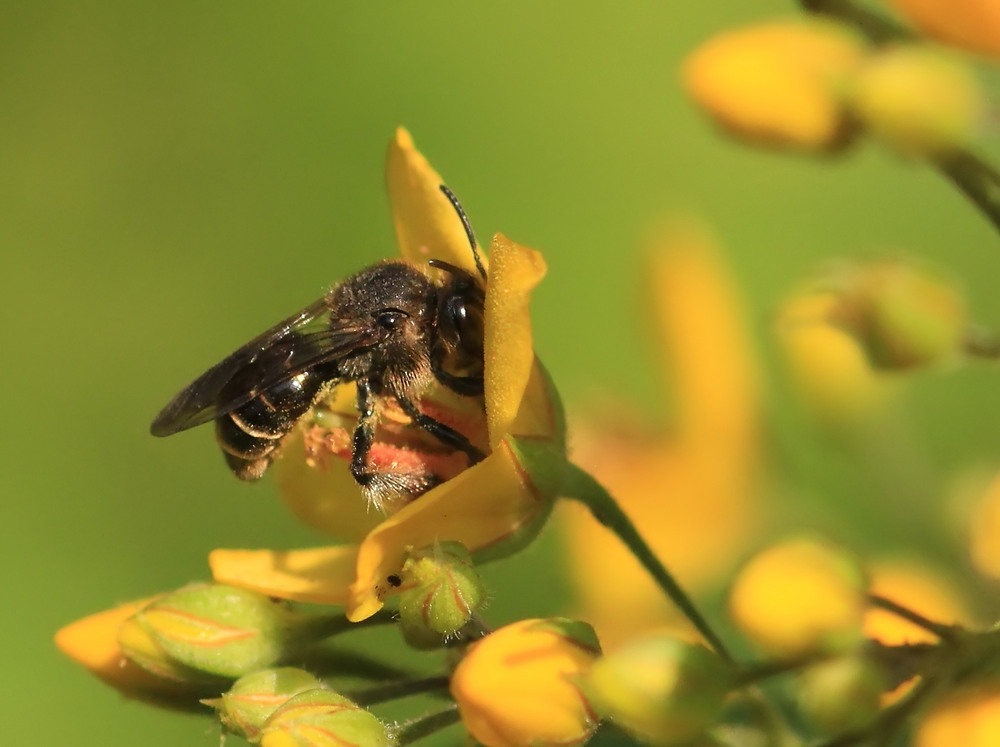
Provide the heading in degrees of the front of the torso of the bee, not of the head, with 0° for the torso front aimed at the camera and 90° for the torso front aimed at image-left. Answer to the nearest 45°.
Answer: approximately 270°

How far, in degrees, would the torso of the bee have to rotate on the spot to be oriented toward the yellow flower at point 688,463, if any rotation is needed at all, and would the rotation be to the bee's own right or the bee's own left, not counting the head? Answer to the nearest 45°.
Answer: approximately 45° to the bee's own left

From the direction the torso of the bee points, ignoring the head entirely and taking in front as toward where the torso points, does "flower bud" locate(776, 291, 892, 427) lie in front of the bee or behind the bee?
in front

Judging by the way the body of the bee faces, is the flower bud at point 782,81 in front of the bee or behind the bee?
in front

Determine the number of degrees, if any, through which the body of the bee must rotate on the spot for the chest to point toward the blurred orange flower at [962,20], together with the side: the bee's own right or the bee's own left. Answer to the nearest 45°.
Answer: approximately 45° to the bee's own left

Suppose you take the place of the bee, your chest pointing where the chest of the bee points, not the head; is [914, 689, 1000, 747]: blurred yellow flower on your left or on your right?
on your right
